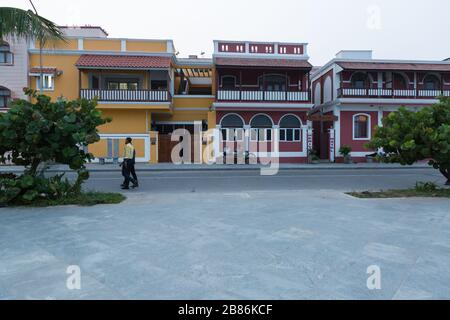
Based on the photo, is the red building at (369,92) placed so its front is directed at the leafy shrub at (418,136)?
yes

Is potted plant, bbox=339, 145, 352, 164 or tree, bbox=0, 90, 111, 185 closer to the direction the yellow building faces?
the tree

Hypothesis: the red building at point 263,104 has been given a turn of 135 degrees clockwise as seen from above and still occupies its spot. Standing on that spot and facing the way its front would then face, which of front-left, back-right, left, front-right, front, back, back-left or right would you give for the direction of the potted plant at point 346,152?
back-right

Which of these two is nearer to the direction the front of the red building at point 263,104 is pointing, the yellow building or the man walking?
the man walking

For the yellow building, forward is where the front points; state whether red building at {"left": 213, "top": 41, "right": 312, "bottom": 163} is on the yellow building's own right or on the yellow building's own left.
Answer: on the yellow building's own left

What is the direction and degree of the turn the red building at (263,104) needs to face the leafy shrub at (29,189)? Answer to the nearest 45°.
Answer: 0° — it already faces it

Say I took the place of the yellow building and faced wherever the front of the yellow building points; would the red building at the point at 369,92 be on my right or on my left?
on my left

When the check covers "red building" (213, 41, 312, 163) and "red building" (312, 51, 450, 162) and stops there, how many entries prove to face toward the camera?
2

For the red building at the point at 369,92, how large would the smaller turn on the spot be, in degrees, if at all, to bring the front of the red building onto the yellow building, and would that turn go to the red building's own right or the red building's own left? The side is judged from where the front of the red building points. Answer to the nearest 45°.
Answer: approximately 45° to the red building's own right

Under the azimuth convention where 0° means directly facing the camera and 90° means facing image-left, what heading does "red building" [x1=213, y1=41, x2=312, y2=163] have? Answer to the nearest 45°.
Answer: approximately 0°

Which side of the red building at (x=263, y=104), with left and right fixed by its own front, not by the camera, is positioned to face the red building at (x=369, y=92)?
left
